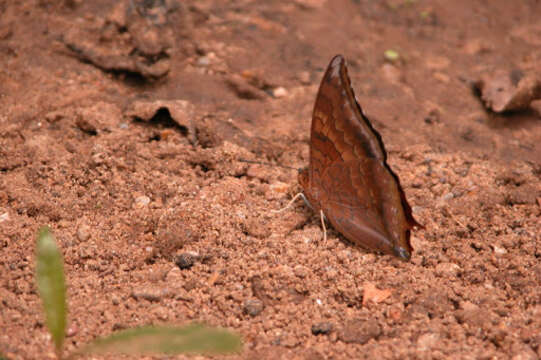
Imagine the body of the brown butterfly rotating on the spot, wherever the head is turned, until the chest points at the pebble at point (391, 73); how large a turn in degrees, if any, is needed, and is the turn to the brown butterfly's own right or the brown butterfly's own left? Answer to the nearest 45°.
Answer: approximately 90° to the brown butterfly's own right

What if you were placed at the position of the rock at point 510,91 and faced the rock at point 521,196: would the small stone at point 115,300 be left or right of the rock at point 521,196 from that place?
right

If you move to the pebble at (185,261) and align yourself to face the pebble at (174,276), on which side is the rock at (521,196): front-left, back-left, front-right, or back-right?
back-left

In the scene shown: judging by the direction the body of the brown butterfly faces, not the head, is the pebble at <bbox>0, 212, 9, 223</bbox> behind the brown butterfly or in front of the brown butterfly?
in front

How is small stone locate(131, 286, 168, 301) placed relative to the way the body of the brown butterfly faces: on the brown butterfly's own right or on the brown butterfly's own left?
on the brown butterfly's own left

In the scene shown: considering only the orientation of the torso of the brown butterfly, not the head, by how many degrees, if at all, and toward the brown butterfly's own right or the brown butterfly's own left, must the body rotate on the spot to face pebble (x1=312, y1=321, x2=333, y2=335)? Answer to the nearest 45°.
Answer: approximately 90° to the brown butterfly's own left

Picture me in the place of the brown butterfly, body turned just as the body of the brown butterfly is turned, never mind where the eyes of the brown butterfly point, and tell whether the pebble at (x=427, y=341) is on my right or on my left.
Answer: on my left

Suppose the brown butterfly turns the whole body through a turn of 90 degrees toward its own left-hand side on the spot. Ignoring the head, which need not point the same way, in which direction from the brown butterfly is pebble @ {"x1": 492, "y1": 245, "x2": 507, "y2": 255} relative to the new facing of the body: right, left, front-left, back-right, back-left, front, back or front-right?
left

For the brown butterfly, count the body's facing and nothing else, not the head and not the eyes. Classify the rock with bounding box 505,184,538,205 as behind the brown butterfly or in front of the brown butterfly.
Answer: behind

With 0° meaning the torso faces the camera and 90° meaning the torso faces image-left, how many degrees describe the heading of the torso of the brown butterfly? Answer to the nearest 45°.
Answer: approximately 90°

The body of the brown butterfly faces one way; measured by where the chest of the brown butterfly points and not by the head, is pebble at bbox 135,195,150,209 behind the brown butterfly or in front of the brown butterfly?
in front

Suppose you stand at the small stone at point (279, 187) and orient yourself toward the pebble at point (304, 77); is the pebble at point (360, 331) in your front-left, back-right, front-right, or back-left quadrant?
back-right

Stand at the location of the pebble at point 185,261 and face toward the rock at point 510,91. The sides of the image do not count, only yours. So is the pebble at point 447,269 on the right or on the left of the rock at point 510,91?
right
